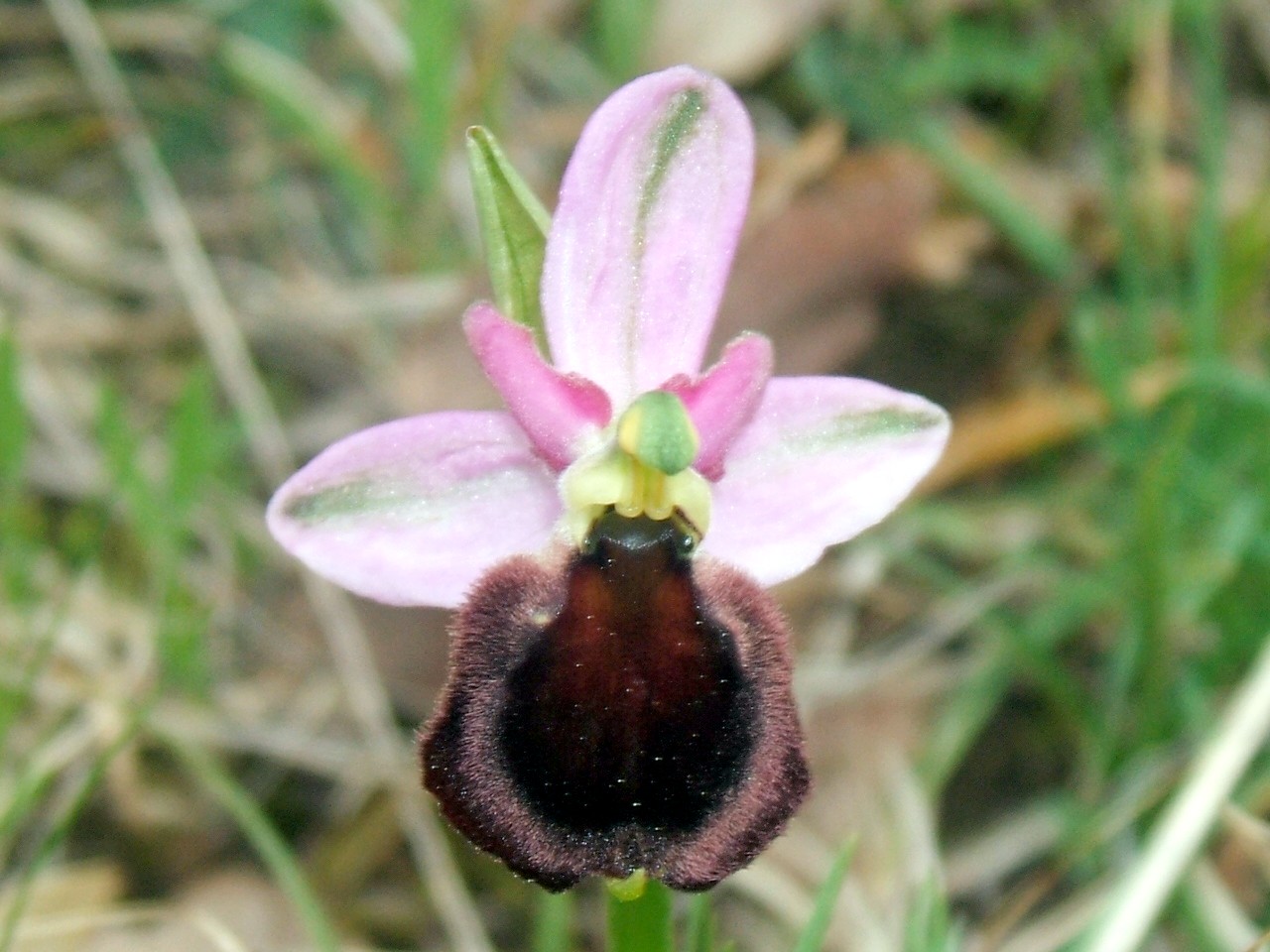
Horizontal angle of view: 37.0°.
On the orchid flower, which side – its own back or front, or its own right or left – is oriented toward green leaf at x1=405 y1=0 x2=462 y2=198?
back

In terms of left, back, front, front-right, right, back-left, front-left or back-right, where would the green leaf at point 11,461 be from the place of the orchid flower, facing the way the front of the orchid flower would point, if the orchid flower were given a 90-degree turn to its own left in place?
back-left

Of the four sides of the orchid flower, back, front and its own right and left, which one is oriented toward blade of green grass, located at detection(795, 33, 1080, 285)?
back

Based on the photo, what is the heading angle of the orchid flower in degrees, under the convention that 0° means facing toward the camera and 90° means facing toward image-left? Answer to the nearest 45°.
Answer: approximately 0°

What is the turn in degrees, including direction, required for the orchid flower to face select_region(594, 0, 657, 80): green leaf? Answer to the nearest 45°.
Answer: approximately 180°
